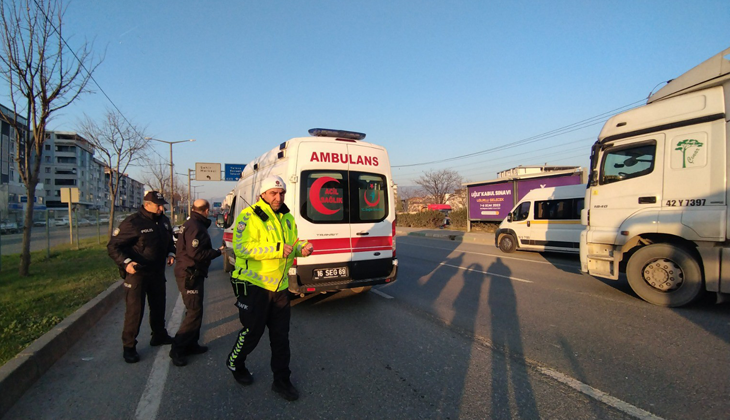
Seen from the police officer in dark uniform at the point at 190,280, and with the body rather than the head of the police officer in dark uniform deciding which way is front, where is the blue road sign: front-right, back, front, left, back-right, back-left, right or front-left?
front-left

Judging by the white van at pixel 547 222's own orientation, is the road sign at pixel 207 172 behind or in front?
in front

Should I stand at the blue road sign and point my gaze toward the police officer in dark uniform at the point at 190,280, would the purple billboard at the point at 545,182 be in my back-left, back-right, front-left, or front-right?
front-left

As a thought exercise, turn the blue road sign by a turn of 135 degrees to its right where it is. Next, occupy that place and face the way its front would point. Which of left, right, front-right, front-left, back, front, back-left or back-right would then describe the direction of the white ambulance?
back-left

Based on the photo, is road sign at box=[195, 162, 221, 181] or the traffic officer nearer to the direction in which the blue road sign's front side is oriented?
the traffic officer

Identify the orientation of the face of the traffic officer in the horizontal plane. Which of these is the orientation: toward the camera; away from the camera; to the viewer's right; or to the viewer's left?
toward the camera

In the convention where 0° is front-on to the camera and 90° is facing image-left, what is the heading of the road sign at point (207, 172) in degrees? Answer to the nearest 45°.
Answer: approximately 0°

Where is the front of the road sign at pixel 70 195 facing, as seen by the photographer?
facing away from the viewer

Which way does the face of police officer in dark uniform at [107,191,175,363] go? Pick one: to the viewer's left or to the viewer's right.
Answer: to the viewer's right

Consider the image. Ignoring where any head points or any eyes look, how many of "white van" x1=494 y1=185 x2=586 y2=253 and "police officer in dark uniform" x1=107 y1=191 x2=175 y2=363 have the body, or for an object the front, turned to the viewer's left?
1

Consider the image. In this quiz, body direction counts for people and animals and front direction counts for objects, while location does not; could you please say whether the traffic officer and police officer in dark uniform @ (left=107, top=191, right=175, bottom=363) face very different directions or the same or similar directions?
same or similar directions

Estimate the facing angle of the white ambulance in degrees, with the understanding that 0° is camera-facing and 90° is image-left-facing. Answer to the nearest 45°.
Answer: approximately 135°
